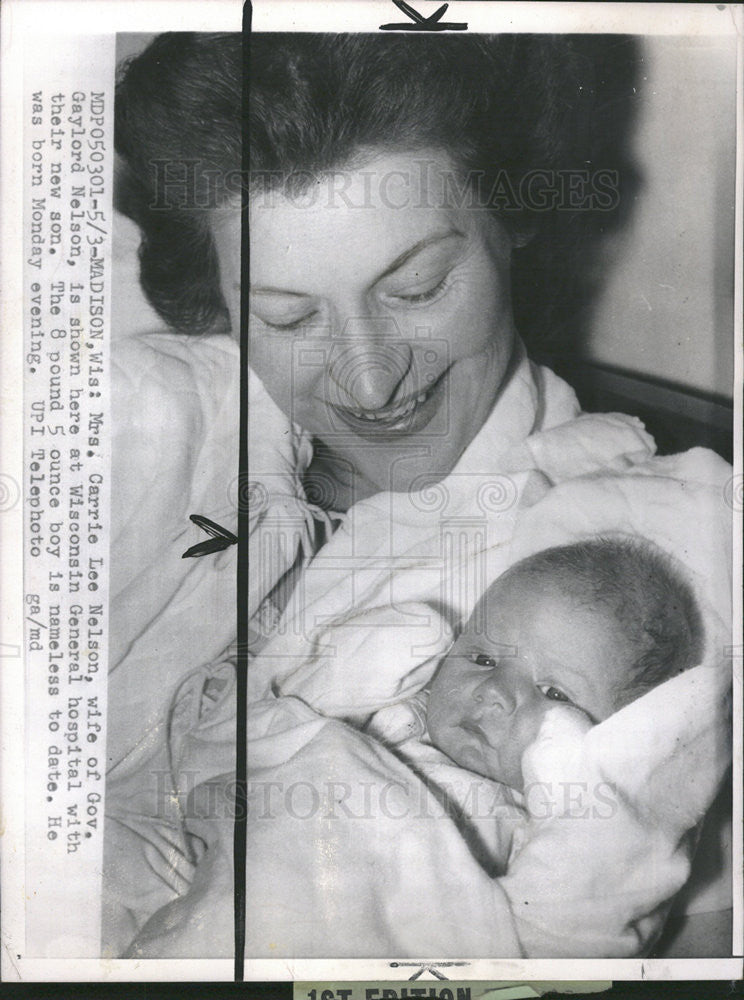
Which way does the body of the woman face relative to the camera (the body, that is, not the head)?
toward the camera
